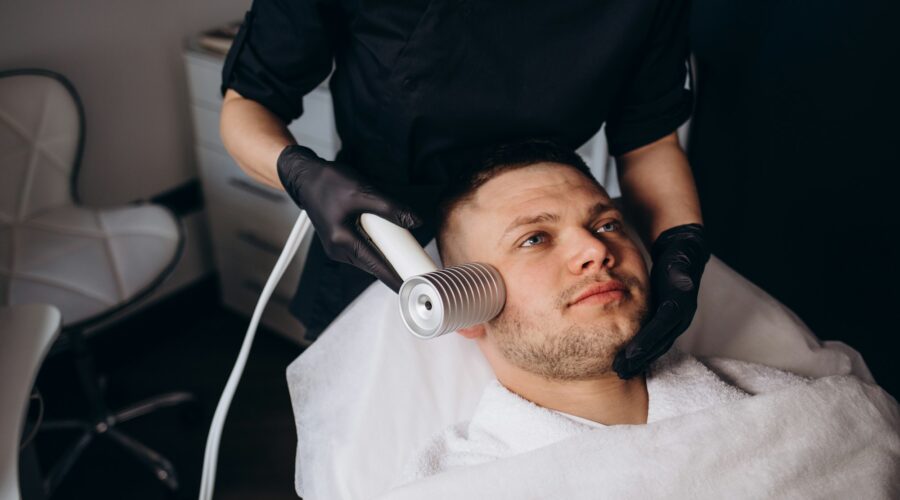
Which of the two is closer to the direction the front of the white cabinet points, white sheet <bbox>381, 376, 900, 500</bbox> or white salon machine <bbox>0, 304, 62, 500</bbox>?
the white salon machine

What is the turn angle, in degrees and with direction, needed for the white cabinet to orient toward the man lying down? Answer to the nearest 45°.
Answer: approximately 45° to its left

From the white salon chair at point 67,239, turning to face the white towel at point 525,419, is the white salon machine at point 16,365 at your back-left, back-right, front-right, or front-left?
front-right

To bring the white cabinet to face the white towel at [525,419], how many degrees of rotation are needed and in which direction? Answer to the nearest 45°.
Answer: approximately 45° to its left

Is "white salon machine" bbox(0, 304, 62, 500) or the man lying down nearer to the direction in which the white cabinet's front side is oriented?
the white salon machine

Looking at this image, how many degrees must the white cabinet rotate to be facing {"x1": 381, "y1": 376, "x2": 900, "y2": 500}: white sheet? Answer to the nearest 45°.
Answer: approximately 90° to its left

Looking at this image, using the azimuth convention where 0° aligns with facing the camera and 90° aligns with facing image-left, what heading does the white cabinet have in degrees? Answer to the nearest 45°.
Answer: approximately 45°
